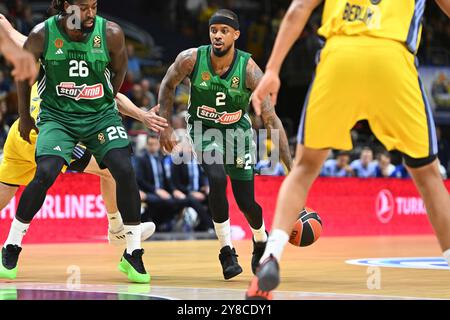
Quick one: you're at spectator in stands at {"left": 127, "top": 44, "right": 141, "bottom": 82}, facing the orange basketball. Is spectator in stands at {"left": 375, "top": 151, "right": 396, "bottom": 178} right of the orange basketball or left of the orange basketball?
left

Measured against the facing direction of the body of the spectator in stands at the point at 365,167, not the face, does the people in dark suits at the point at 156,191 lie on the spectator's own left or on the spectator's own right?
on the spectator's own right

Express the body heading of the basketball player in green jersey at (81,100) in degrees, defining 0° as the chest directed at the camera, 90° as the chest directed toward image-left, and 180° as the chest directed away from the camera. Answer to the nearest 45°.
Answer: approximately 0°

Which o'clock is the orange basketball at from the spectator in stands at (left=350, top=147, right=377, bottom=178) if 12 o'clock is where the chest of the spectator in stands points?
The orange basketball is roughly at 12 o'clock from the spectator in stands.

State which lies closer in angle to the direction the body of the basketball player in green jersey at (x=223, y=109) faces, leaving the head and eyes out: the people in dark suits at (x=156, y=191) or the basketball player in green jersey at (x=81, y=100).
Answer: the basketball player in green jersey

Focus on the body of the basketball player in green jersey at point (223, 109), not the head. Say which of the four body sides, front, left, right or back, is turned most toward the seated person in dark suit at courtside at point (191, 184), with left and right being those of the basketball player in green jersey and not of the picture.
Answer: back

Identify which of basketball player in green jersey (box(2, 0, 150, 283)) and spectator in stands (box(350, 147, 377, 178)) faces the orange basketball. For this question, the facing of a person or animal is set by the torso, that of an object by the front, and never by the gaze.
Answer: the spectator in stands

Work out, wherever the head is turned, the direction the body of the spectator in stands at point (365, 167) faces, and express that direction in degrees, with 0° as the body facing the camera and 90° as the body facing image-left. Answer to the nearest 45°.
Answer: approximately 0°

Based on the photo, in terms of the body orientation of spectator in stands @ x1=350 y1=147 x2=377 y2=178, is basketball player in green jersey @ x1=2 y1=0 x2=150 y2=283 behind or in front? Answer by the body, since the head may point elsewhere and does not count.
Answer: in front

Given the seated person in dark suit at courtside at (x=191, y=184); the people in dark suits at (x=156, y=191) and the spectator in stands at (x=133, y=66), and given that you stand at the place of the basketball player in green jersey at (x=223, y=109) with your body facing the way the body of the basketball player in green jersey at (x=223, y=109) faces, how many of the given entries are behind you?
3

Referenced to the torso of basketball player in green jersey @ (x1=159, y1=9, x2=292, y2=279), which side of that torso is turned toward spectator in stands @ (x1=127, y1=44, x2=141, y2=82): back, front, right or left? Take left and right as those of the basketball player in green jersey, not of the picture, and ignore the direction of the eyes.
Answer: back
